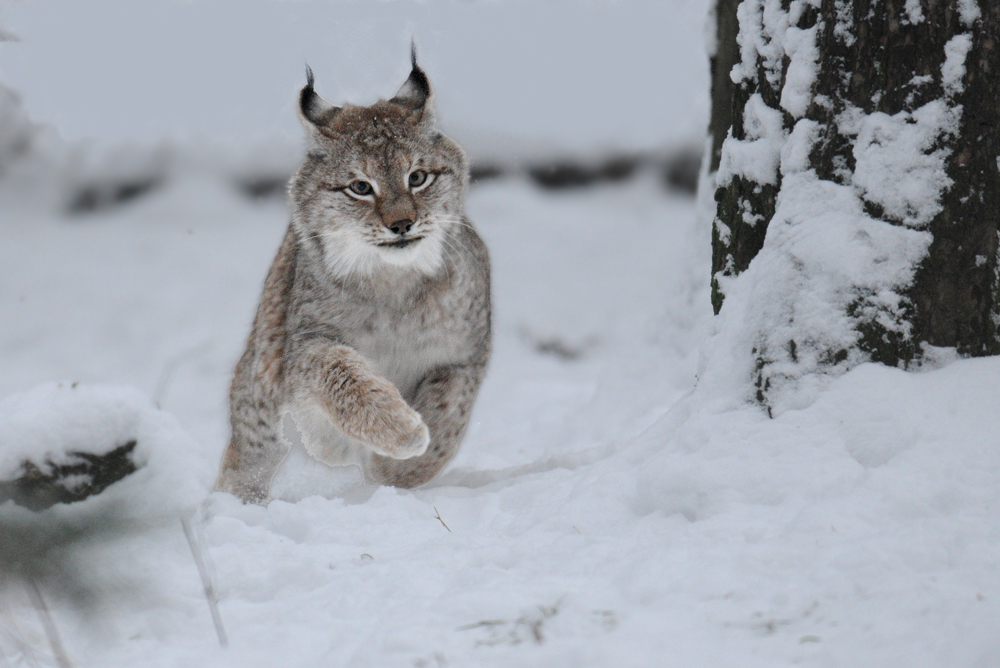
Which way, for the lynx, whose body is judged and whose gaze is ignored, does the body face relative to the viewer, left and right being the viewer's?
facing the viewer

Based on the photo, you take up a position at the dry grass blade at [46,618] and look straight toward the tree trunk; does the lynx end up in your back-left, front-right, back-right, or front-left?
front-left

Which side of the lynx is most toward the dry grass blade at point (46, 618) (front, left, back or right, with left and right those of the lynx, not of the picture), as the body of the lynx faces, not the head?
front
